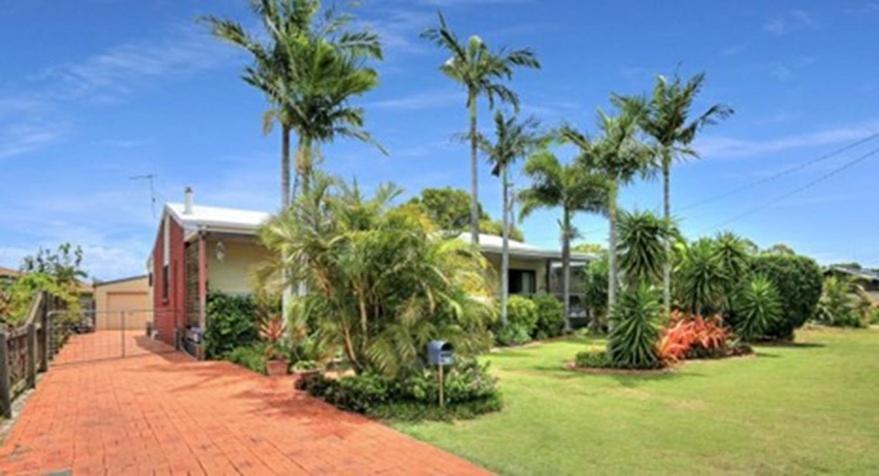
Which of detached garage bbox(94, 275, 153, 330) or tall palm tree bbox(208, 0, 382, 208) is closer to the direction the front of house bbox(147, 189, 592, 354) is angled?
the tall palm tree

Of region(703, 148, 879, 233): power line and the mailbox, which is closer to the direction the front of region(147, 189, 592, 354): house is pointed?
the mailbox

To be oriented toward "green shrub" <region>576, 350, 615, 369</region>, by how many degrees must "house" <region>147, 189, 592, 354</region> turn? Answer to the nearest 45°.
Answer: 0° — it already faces it

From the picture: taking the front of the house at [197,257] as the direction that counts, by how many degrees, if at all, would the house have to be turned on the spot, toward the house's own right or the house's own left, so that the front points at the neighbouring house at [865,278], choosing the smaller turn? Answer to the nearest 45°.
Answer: approximately 90° to the house's own left

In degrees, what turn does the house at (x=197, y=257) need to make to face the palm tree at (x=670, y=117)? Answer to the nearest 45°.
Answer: approximately 45° to its left

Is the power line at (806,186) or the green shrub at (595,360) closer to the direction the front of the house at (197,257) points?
the green shrub

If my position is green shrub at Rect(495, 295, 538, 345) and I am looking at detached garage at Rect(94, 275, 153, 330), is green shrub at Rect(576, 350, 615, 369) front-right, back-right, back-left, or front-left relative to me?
back-left

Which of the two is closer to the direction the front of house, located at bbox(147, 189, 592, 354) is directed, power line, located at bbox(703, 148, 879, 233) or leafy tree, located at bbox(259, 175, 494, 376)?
the leafy tree

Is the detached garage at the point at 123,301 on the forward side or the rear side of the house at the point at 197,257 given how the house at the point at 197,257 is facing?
on the rear side

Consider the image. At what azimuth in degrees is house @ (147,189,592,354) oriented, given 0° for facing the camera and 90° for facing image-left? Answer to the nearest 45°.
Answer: approximately 315°

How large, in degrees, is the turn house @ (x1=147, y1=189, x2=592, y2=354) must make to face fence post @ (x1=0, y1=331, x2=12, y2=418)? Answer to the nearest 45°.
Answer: approximately 45° to its right
